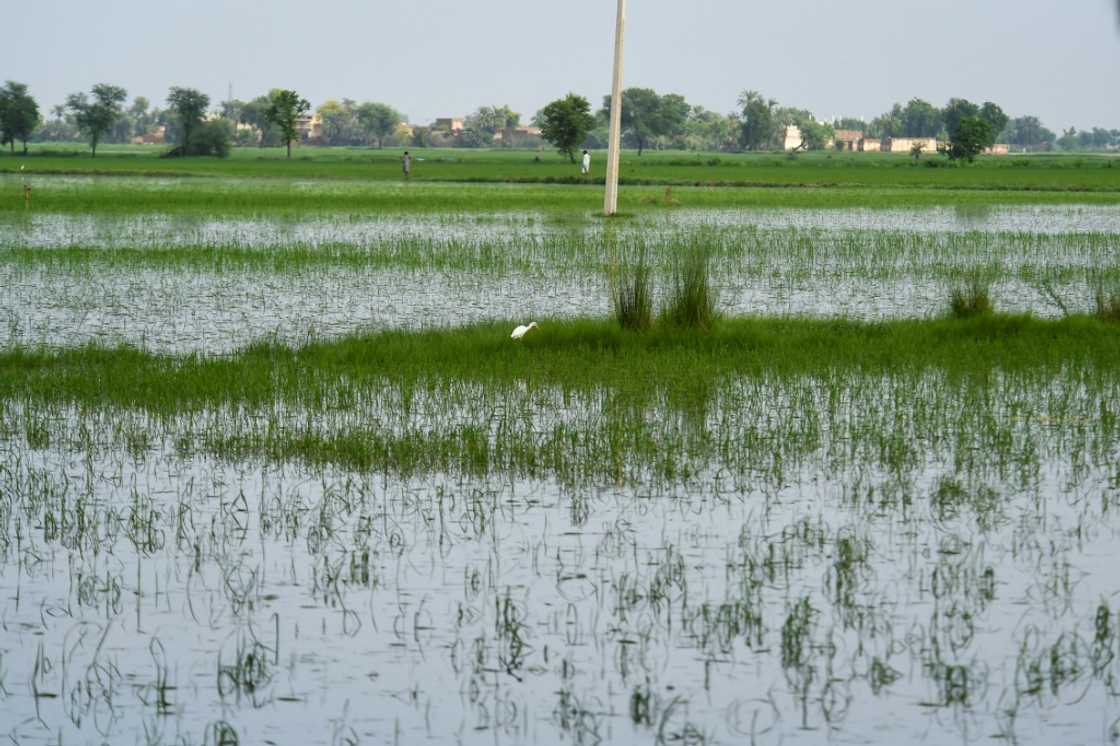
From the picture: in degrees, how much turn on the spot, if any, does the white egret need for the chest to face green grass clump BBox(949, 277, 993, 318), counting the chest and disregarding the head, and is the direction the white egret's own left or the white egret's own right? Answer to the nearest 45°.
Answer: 0° — it already faces it

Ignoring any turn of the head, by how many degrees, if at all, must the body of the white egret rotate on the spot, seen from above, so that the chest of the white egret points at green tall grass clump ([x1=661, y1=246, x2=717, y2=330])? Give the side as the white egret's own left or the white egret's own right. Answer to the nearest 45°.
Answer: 0° — it already faces it

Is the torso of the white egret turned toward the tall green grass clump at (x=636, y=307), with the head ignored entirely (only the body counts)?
yes

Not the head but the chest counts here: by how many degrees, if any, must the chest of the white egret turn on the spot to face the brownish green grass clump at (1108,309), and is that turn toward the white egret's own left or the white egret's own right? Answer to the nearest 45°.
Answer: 0° — it already faces it

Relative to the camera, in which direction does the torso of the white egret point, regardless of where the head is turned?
to the viewer's right
